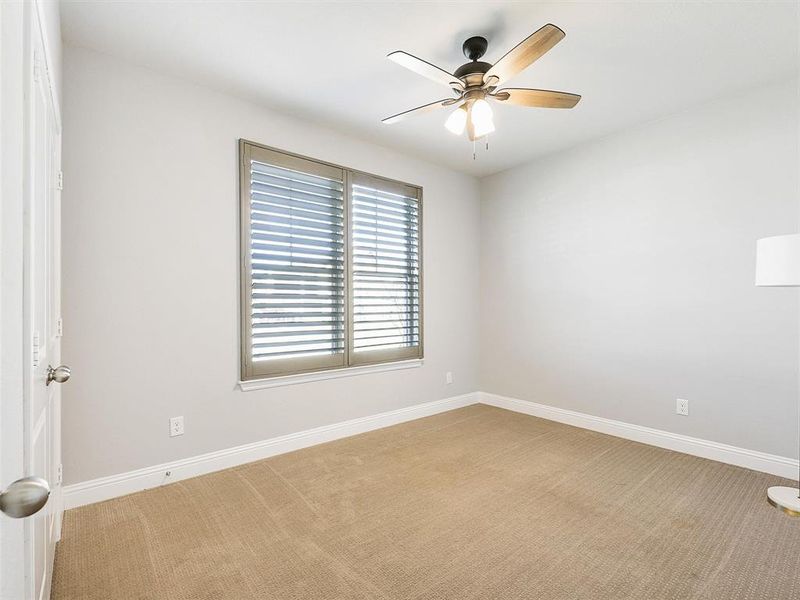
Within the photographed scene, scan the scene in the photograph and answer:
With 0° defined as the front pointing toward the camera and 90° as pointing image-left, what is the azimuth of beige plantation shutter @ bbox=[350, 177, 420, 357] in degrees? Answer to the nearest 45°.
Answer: approximately 315°

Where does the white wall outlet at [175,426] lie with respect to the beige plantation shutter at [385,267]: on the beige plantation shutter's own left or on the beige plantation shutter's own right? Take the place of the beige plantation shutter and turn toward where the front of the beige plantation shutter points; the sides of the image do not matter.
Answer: on the beige plantation shutter's own right

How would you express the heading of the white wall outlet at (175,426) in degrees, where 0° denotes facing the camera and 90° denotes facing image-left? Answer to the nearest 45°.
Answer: approximately 315°

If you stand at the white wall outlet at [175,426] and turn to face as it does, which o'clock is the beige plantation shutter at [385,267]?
The beige plantation shutter is roughly at 10 o'clock from the white wall outlet.
